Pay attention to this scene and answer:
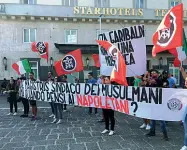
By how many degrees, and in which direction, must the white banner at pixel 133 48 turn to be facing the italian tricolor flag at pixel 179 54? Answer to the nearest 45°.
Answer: approximately 90° to its left

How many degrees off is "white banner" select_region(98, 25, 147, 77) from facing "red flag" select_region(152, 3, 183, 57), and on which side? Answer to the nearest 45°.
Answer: approximately 45° to its left

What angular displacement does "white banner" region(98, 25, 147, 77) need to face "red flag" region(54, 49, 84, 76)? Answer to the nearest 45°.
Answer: approximately 135° to its right

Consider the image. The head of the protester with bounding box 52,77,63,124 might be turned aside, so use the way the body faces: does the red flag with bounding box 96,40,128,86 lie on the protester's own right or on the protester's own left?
on the protester's own left

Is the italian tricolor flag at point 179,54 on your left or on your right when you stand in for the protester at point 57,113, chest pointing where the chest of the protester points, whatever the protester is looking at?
on your left

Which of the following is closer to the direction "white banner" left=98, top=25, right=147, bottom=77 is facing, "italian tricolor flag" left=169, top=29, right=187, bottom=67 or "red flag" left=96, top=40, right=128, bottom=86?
the red flag

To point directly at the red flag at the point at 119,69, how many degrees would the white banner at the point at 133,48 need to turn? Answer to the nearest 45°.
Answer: approximately 45° to its right
